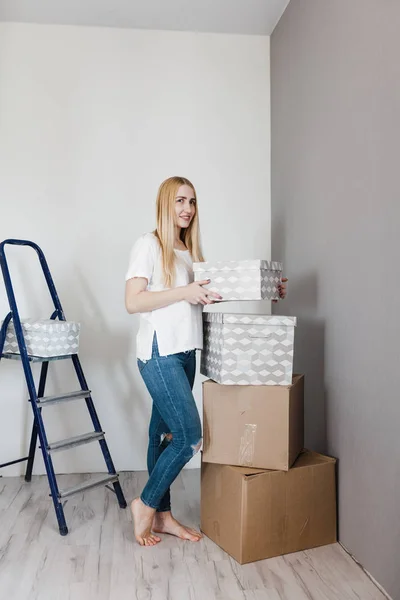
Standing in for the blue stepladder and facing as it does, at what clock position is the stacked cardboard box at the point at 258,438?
The stacked cardboard box is roughly at 12 o'clock from the blue stepladder.

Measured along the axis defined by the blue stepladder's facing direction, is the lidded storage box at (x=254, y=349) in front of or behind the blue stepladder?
in front

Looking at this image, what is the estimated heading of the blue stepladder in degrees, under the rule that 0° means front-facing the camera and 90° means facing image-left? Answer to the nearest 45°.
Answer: approximately 315°

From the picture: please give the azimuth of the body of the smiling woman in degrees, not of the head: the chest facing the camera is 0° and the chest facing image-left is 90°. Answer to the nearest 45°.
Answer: approximately 315°

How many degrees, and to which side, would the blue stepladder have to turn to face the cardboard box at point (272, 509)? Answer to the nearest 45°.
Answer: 0° — it already faces it

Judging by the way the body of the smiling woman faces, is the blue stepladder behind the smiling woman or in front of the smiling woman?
behind

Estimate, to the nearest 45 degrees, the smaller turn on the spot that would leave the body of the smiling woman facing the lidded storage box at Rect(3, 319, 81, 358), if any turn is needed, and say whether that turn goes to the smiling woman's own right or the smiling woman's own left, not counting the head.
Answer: approximately 180°
